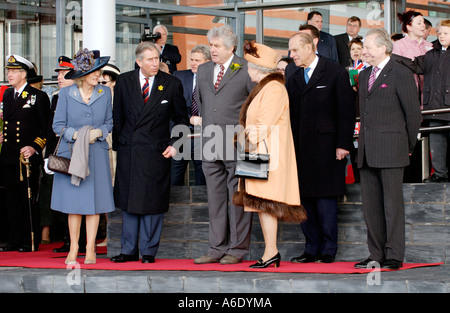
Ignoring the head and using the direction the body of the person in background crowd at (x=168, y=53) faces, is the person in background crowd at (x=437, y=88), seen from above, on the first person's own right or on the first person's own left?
on the first person's own left

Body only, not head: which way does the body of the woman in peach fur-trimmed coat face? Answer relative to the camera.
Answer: to the viewer's left

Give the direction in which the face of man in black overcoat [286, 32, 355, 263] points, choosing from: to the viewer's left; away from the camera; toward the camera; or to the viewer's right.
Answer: to the viewer's left

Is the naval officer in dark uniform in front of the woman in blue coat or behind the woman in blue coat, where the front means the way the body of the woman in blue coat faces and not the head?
behind

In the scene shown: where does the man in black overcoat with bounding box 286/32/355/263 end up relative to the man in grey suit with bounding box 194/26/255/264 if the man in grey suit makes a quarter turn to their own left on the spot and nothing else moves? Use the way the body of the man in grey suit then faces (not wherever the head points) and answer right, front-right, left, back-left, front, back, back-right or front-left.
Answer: front-left

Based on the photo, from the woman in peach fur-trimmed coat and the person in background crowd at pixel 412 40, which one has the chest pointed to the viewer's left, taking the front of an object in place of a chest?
the woman in peach fur-trimmed coat

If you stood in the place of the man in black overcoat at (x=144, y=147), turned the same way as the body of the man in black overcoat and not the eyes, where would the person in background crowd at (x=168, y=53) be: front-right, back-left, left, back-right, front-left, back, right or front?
back

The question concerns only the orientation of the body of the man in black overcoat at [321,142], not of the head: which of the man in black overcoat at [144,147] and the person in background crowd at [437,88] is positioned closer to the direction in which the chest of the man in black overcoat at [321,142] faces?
the man in black overcoat

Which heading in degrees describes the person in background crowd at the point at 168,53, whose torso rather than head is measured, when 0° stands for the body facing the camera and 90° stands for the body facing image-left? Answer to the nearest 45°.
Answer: approximately 45°

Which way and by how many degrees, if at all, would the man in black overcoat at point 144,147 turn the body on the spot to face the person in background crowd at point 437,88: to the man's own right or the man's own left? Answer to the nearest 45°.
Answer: approximately 90° to the man's own left
